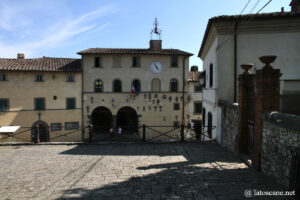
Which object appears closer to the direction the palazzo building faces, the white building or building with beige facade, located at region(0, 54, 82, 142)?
the white building

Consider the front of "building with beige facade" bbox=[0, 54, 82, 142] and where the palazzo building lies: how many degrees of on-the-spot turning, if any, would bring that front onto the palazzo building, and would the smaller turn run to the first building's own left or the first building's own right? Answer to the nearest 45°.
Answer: approximately 90° to the first building's own left

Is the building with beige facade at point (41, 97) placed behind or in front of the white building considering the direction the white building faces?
in front

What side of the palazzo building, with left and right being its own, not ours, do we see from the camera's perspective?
front

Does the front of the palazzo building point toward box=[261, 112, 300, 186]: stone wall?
yes

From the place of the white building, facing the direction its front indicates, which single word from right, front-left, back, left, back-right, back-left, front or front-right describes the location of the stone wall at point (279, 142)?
left

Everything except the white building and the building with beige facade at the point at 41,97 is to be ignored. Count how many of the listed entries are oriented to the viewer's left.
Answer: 1

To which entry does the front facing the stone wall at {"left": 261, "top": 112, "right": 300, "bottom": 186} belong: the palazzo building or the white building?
the palazzo building

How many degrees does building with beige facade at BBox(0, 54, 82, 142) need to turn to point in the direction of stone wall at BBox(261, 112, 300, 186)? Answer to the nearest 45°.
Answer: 0° — it already faces it

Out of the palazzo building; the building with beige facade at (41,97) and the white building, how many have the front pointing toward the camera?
2

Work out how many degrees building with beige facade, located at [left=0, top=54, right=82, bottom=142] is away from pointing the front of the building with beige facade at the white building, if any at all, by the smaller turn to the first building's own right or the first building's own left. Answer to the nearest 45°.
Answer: approximately 45° to the first building's own left

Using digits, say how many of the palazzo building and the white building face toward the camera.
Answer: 1

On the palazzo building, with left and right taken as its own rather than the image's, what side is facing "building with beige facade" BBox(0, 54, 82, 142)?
right

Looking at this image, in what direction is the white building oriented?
to the viewer's left

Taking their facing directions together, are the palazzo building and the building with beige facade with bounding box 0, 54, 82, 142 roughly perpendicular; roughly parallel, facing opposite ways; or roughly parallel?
roughly parallel

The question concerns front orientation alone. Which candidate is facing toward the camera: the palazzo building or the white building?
the palazzo building

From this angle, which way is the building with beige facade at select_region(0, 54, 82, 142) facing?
toward the camera
